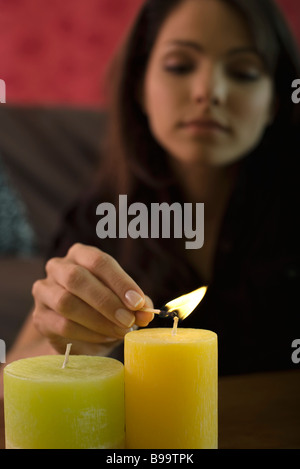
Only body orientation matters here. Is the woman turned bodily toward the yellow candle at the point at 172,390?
yes

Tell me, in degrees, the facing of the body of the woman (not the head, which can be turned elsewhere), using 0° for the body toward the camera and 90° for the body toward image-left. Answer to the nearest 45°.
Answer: approximately 0°

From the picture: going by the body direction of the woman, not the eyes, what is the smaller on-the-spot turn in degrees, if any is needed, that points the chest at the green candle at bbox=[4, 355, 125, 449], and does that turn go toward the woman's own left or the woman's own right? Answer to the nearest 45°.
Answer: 0° — they already face it
